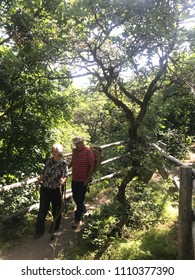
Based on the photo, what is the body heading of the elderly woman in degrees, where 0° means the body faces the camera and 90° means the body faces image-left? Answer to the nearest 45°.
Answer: approximately 45°

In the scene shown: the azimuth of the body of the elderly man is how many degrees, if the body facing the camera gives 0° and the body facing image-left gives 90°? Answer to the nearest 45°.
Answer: approximately 45°

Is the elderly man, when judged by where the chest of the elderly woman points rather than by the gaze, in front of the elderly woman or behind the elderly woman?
behind
